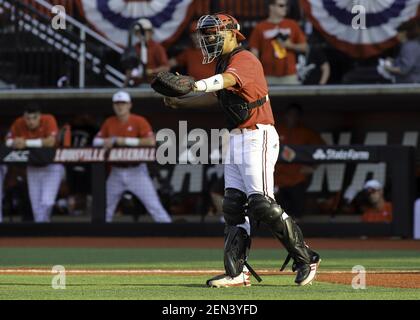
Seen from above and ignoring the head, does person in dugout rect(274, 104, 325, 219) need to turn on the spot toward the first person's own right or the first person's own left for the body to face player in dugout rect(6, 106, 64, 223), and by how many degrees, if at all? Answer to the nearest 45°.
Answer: approximately 90° to the first person's own right

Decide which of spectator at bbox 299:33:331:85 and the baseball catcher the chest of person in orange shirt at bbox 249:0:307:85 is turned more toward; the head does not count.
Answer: the baseball catcher

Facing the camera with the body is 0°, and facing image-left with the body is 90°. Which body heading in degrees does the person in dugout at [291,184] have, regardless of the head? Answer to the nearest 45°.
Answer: approximately 0°

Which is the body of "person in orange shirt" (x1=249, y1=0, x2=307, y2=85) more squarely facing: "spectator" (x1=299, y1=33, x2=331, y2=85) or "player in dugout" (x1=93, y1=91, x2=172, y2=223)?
the player in dugout
